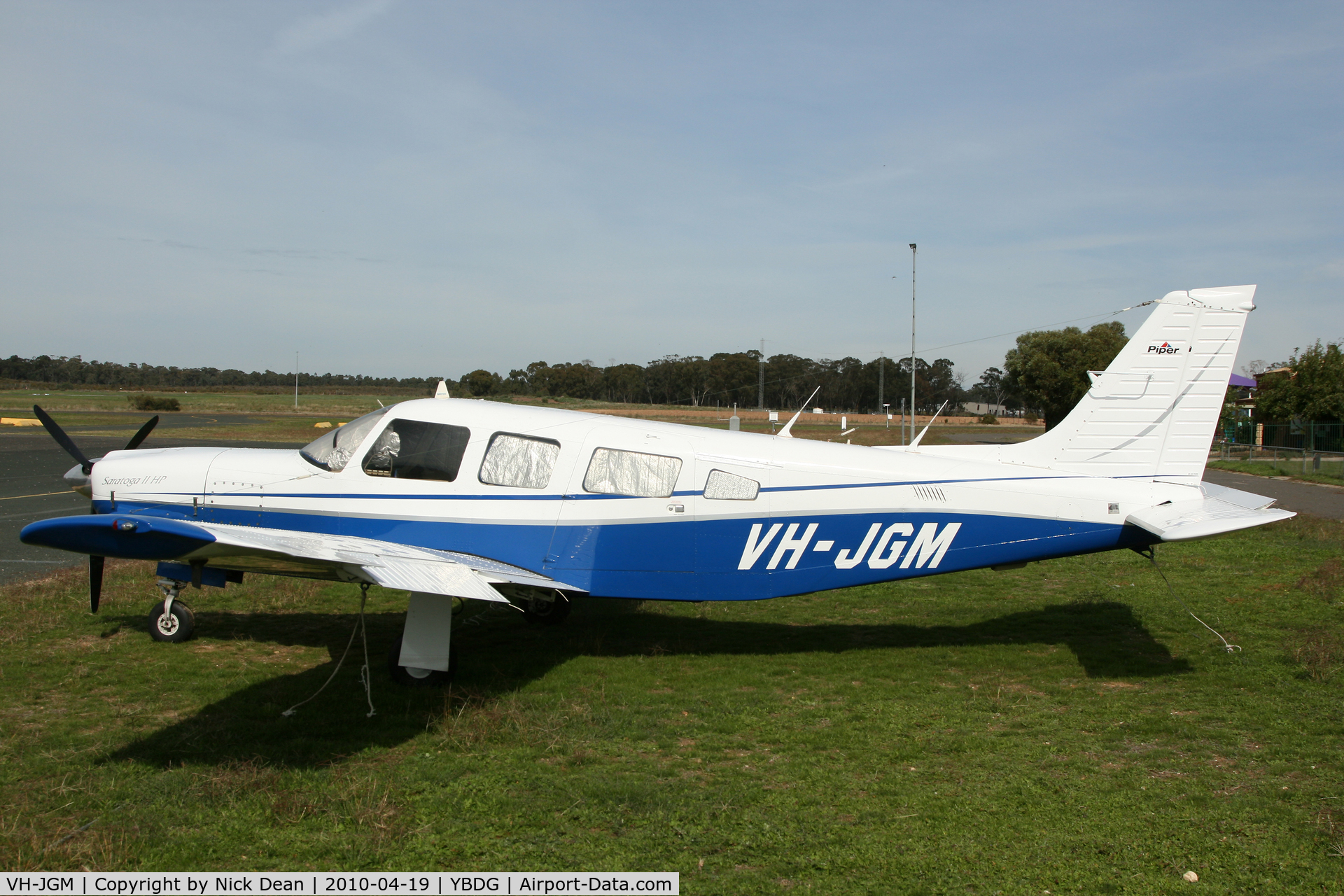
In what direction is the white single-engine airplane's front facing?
to the viewer's left
